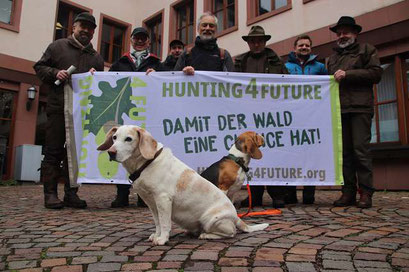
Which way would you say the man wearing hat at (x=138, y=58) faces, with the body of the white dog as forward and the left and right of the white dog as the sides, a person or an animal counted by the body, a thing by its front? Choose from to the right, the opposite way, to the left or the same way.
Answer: to the left

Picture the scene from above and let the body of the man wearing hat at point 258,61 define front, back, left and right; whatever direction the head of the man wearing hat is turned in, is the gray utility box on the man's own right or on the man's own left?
on the man's own right

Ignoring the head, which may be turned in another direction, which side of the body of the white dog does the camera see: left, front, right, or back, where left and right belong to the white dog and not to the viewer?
left

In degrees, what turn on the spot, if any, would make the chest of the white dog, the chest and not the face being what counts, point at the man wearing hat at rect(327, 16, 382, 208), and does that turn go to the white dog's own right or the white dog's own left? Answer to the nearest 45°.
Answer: approximately 135° to the white dog's own right
